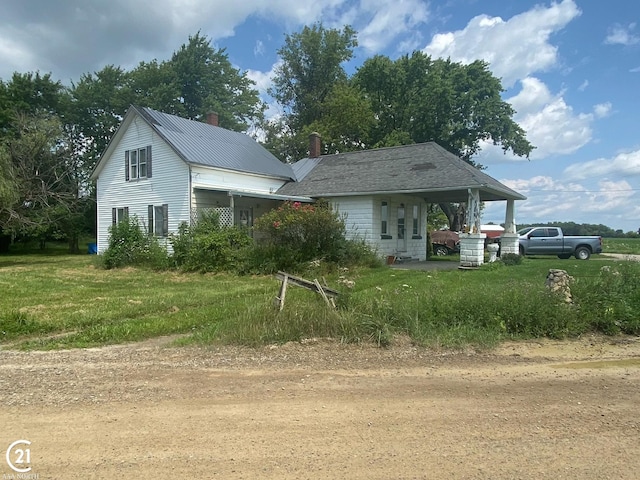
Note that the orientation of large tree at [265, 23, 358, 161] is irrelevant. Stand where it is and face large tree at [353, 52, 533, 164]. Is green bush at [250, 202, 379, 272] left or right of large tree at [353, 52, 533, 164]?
right

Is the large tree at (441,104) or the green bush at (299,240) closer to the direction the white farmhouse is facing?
the green bush

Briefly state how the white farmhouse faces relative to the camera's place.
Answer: facing the viewer and to the right of the viewer

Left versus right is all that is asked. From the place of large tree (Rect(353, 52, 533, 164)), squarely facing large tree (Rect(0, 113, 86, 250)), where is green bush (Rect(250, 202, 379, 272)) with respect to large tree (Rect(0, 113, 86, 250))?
left

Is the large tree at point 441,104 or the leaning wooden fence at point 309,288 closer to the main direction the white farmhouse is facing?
the leaning wooden fence

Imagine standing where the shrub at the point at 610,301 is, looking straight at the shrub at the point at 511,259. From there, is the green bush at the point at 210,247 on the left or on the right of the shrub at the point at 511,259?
left

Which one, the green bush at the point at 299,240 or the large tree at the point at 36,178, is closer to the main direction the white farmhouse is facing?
the green bush

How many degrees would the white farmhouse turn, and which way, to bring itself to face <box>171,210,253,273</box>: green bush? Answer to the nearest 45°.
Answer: approximately 45° to its right

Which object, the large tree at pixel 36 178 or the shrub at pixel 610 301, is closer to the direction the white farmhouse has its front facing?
the shrub

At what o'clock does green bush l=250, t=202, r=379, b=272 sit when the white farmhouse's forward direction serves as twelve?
The green bush is roughly at 1 o'clock from the white farmhouse.

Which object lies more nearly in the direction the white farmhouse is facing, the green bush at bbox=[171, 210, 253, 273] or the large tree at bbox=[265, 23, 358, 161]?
the green bush

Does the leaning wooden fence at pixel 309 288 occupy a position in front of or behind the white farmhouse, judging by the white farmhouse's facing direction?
in front
